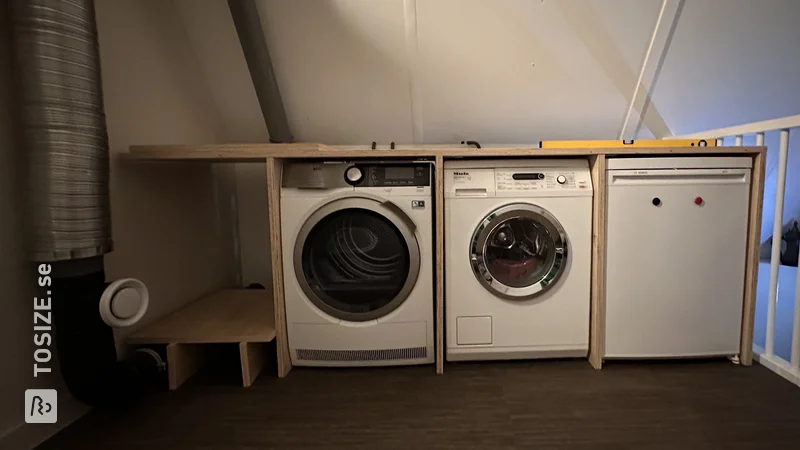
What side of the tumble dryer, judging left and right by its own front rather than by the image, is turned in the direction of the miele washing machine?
left

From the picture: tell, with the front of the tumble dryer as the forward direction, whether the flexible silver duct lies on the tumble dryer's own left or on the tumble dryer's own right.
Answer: on the tumble dryer's own right

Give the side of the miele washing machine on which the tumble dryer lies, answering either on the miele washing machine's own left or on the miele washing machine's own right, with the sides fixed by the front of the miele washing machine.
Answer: on the miele washing machine's own right

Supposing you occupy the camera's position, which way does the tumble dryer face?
facing the viewer

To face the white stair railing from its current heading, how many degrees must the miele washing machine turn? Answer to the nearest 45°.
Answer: approximately 90° to its left

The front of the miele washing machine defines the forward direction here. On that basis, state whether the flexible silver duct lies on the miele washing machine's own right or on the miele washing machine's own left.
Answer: on the miele washing machine's own right

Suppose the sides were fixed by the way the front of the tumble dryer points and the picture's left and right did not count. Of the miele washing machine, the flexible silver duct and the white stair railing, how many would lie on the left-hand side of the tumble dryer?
2

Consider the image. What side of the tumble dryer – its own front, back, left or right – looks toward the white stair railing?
left

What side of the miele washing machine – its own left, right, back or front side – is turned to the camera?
front

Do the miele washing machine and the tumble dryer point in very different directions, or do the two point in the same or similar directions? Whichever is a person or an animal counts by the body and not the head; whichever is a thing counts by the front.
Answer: same or similar directions

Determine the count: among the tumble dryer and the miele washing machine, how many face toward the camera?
2

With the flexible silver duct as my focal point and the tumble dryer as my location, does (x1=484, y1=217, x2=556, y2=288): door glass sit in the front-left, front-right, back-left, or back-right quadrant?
back-left

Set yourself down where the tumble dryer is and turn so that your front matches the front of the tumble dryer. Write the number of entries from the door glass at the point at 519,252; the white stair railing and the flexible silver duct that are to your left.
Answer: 2
